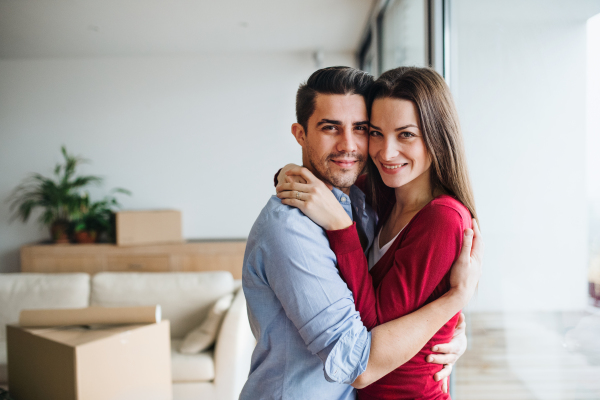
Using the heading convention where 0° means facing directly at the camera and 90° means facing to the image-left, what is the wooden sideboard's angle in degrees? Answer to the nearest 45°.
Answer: approximately 0°

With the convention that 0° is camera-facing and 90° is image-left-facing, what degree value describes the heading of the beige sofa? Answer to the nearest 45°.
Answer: approximately 0°

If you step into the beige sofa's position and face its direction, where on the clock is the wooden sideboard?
The wooden sideboard is roughly at 6 o'clock from the beige sofa.

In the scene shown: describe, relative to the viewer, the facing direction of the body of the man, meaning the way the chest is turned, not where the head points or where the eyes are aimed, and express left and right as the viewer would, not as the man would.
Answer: facing to the right of the viewer

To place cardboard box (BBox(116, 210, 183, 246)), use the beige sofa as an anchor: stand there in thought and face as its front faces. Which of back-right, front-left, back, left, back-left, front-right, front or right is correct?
back

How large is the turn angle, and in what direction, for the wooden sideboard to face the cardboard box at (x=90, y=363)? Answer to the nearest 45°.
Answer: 0° — it already faces it

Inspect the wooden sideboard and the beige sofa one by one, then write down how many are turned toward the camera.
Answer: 2

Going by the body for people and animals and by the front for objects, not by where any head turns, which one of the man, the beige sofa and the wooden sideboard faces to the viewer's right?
the man

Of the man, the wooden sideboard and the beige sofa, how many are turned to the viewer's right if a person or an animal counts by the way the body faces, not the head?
1

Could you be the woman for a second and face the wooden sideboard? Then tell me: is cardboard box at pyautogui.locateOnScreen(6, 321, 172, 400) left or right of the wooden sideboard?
left

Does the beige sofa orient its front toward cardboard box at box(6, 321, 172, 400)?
yes
